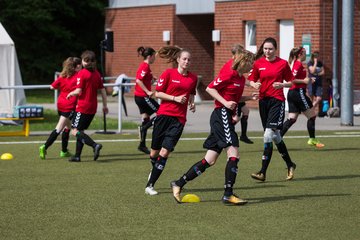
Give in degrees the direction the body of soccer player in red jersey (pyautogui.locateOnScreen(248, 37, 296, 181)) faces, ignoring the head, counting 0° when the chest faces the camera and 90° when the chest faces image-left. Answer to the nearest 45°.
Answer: approximately 45°

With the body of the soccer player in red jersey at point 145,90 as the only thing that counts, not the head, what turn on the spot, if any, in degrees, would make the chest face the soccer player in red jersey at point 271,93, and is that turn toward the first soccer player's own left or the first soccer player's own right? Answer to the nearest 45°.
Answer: approximately 45° to the first soccer player's own right

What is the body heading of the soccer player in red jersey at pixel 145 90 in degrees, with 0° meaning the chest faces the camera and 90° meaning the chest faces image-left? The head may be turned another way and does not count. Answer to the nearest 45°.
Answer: approximately 270°

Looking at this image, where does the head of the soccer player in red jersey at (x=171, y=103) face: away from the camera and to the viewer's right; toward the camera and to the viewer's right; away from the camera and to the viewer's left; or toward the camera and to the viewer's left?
toward the camera and to the viewer's right

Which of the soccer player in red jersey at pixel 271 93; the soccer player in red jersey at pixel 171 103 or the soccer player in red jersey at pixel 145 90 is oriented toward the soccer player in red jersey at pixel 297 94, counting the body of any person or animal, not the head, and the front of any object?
the soccer player in red jersey at pixel 145 90

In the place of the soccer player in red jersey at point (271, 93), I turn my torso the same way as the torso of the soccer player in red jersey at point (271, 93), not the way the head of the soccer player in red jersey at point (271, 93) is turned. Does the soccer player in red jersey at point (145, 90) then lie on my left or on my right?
on my right

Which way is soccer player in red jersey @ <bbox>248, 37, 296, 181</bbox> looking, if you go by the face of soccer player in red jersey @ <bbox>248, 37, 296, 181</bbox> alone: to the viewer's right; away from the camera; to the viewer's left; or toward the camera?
toward the camera
